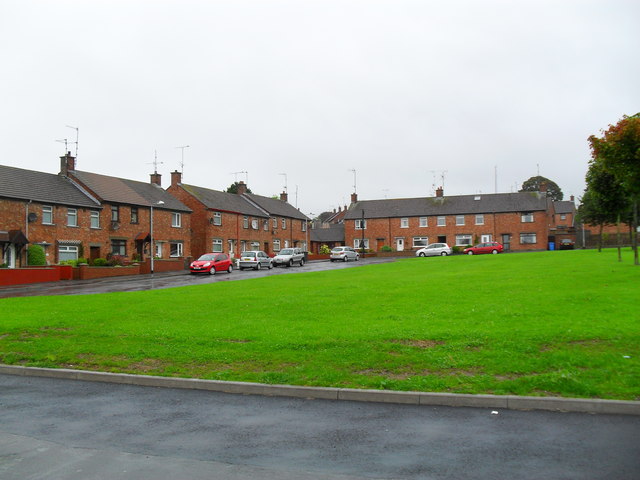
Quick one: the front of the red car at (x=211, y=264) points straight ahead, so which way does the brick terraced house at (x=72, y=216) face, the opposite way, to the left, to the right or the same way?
to the left

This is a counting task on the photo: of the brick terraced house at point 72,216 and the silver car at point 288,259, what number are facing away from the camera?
0

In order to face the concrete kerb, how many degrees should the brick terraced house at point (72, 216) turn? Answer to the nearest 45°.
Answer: approximately 45° to its right

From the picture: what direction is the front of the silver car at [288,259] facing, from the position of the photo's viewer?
facing the viewer and to the left of the viewer

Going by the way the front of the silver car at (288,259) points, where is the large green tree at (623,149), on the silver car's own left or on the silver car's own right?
on the silver car's own left

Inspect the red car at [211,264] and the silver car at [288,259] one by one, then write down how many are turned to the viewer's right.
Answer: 0

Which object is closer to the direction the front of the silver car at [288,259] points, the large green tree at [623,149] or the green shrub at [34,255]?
the green shrub

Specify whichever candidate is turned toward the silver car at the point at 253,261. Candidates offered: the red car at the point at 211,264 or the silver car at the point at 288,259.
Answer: the silver car at the point at 288,259

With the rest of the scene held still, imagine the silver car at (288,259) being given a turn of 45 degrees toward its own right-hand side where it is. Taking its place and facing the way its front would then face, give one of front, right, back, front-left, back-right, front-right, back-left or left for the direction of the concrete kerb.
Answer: left

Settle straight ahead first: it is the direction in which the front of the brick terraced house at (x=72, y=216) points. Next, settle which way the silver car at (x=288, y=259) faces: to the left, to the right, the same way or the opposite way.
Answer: to the right

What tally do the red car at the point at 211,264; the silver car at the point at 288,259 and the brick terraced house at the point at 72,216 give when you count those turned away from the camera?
0

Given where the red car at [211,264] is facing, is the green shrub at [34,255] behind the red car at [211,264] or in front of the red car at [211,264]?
in front

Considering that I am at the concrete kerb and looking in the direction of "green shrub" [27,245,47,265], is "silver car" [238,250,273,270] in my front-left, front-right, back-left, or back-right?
front-right

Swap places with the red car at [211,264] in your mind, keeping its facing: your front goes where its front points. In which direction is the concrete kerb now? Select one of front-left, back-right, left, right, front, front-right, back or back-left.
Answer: front-left

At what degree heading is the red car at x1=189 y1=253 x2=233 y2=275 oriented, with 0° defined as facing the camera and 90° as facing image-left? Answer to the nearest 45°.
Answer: approximately 45°
